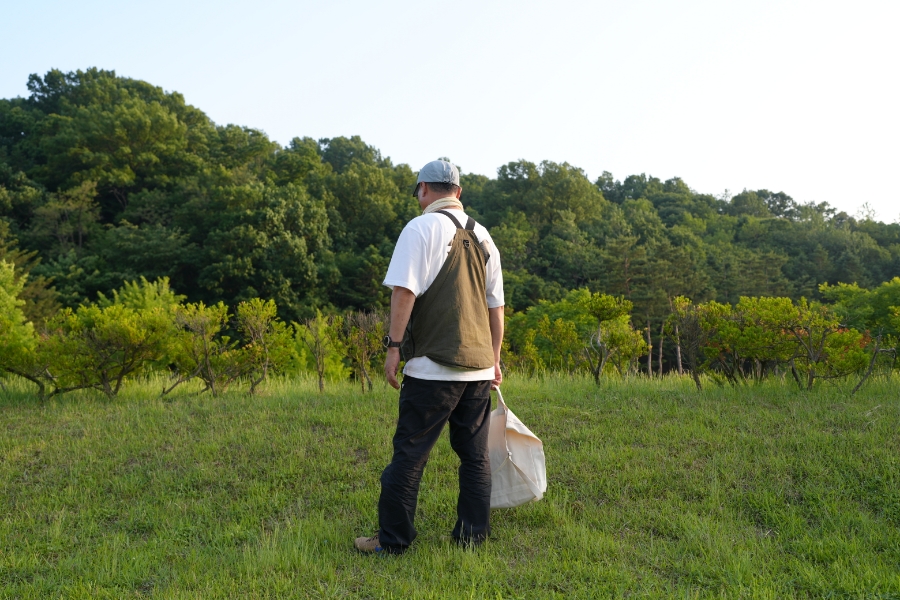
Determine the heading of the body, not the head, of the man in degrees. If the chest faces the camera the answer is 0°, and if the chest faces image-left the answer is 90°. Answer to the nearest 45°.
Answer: approximately 135°

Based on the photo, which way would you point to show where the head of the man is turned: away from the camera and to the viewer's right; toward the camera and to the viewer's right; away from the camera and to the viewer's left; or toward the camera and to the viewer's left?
away from the camera and to the viewer's left
